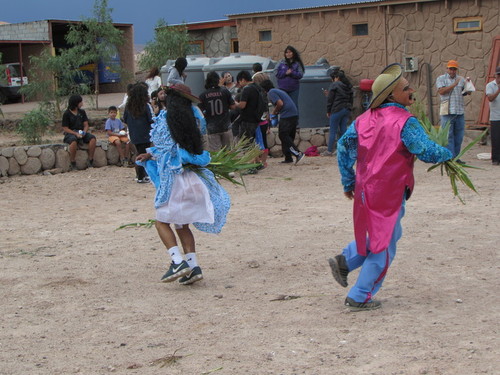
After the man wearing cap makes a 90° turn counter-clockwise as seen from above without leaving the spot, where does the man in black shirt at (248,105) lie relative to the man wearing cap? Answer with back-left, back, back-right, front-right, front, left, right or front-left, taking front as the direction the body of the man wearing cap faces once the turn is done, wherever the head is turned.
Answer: back

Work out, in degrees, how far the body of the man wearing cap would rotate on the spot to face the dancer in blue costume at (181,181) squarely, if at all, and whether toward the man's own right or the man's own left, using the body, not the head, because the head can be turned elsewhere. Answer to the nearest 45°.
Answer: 0° — they already face them

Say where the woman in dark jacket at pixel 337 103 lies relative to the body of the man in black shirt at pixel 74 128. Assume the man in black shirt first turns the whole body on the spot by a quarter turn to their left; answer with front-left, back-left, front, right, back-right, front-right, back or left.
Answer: front-right

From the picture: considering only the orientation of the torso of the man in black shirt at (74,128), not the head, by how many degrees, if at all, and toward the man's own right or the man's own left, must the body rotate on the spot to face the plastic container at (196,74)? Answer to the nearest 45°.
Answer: approximately 90° to the man's own left

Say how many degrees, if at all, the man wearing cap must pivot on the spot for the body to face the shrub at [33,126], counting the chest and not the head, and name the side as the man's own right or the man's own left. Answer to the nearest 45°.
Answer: approximately 90° to the man's own right

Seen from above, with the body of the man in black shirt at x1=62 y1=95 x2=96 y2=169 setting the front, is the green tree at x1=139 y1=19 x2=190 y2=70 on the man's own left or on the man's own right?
on the man's own left

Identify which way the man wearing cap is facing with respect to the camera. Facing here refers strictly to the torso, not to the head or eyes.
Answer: toward the camera

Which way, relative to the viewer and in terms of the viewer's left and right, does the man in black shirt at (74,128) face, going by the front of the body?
facing the viewer and to the right of the viewer

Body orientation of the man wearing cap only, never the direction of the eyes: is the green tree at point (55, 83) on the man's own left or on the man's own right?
on the man's own right

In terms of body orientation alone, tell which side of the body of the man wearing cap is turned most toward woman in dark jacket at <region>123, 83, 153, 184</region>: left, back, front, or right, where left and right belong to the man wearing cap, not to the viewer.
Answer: right

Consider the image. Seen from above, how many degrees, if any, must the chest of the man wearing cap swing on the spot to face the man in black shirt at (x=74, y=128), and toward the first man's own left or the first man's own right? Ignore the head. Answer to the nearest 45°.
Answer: approximately 90° to the first man's own right

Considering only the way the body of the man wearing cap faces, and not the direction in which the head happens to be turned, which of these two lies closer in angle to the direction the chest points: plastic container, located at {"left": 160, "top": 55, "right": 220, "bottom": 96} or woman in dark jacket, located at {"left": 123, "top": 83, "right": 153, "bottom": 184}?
the woman in dark jacket

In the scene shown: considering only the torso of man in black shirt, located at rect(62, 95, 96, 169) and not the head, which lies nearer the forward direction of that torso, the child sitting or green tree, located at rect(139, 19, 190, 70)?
the child sitting

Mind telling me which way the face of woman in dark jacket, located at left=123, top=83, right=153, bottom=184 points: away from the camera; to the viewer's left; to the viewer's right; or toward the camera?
away from the camera
